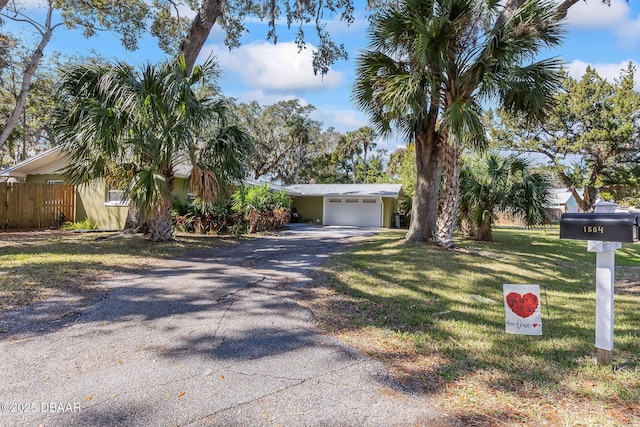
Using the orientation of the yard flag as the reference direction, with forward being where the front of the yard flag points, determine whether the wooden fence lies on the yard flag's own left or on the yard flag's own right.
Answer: on the yard flag's own right

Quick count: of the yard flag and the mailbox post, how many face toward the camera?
1

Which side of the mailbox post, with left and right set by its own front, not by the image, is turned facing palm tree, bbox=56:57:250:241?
back

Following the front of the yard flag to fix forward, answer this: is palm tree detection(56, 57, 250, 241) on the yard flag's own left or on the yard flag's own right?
on the yard flag's own right

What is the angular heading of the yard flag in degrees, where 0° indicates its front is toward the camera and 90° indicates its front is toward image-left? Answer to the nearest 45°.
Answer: approximately 0°

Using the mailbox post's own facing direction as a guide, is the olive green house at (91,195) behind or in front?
behind

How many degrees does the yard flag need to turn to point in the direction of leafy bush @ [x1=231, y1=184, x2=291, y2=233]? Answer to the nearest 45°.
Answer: approximately 135° to its right
